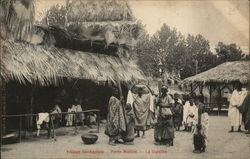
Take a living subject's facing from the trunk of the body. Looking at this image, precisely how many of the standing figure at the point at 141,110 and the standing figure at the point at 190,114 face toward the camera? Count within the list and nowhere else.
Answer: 2

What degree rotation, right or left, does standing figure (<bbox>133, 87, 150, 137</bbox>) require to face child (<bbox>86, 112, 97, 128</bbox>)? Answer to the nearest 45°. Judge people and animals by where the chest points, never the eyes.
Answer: approximately 135° to its right

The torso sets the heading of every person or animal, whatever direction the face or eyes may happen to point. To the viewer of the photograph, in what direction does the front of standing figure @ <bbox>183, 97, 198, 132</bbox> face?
facing the viewer

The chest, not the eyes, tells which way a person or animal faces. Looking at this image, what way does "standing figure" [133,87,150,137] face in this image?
toward the camera

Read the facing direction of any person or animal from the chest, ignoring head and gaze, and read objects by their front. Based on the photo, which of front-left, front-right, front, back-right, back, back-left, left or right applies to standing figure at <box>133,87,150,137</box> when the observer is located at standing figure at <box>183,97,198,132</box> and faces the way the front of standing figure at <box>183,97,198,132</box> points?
right

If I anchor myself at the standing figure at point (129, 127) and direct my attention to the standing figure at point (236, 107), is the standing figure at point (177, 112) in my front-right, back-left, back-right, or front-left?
front-left

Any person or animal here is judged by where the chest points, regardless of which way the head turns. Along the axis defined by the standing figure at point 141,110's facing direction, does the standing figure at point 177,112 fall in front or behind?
behind

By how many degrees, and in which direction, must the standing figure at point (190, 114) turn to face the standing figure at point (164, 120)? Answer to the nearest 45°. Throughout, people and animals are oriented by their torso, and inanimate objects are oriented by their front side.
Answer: approximately 45° to its right

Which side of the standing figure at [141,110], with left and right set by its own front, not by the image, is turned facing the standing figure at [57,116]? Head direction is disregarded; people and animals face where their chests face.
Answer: right

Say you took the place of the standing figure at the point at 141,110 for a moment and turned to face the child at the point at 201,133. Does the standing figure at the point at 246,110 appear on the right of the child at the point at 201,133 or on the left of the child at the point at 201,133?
left

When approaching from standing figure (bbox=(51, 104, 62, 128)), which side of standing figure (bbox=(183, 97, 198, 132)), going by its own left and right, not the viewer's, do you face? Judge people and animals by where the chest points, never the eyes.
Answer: right
